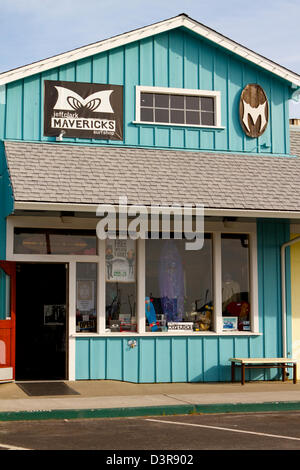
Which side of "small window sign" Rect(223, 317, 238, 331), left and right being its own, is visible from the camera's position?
front

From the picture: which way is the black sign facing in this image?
toward the camera

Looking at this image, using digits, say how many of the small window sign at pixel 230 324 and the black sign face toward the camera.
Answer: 2

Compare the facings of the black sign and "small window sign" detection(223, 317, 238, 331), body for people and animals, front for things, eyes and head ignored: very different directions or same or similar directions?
same or similar directions
